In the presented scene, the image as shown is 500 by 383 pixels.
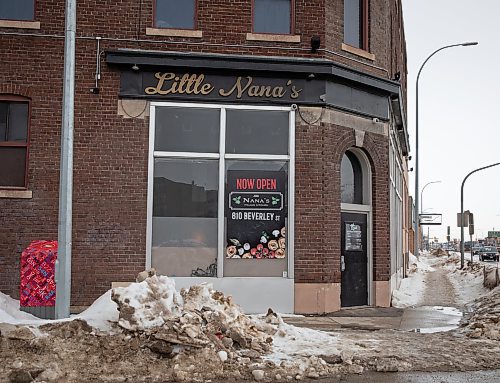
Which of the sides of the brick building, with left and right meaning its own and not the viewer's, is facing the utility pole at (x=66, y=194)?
right

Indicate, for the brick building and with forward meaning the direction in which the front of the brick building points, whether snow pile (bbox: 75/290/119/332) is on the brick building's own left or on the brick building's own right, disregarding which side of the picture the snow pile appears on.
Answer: on the brick building's own right

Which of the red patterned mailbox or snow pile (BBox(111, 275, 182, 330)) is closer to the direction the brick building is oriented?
the snow pile

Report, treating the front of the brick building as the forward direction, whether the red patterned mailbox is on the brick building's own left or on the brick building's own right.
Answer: on the brick building's own right

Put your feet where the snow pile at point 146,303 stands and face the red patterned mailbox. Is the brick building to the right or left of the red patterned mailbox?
right

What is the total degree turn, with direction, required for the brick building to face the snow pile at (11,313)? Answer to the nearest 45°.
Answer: approximately 90° to its right

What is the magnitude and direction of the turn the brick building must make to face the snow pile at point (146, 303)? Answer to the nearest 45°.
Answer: approximately 45° to its right

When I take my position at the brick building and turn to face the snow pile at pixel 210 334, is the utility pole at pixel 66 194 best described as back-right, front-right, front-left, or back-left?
front-right

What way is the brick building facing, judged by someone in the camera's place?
facing the viewer and to the right of the viewer
